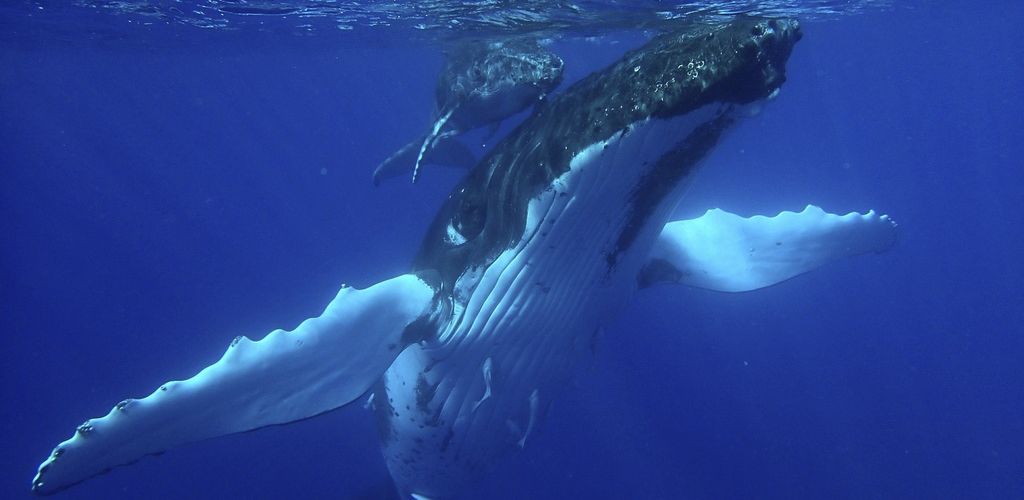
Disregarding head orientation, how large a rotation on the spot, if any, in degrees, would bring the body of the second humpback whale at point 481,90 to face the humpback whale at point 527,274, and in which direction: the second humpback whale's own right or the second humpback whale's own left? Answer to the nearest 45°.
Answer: approximately 45° to the second humpback whale's own right

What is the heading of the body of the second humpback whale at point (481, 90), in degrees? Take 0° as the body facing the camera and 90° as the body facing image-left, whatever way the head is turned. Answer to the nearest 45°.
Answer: approximately 315°
